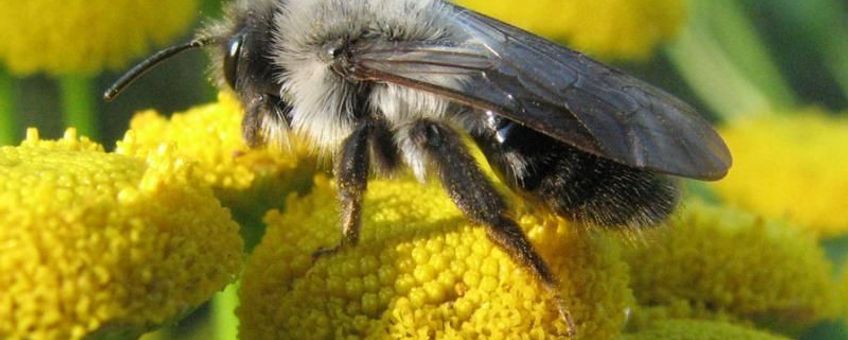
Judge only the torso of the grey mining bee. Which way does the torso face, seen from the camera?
to the viewer's left
